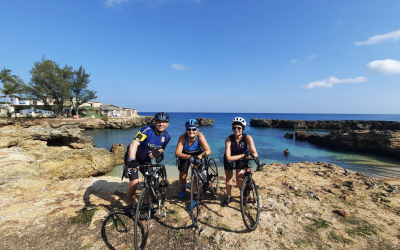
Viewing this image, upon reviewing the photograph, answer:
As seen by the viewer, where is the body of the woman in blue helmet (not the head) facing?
toward the camera

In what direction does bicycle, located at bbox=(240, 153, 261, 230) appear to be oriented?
toward the camera

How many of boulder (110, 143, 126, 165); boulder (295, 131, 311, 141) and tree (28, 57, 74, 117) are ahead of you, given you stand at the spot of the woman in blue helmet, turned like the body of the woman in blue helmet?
0

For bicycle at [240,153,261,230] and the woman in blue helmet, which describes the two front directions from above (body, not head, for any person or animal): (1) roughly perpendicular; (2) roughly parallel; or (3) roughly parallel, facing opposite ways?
roughly parallel

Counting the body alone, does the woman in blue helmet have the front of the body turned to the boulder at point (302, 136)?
no

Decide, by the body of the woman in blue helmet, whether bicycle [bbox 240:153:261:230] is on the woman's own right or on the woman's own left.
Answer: on the woman's own left

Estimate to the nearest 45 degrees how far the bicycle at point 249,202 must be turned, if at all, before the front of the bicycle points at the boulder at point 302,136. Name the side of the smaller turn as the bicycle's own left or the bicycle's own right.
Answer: approximately 180°

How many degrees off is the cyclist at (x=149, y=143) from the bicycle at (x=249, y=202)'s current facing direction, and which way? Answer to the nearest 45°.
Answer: approximately 90° to its right

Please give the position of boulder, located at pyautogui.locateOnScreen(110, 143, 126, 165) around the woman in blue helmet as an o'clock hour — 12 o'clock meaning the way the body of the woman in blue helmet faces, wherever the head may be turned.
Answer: The boulder is roughly at 5 o'clock from the woman in blue helmet.

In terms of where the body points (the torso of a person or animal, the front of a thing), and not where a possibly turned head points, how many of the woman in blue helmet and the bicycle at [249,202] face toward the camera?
2

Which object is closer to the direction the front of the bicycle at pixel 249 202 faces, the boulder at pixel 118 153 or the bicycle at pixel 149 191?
the bicycle
